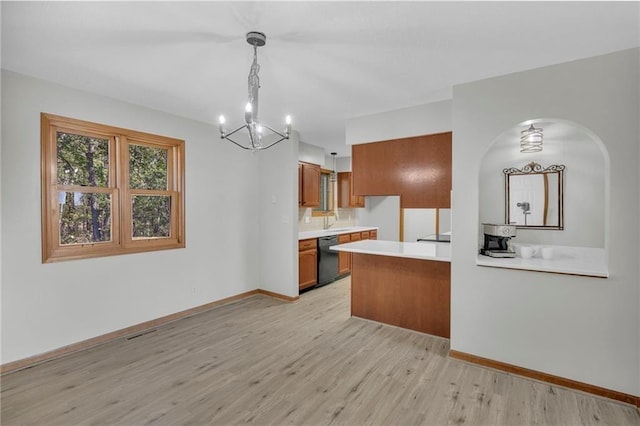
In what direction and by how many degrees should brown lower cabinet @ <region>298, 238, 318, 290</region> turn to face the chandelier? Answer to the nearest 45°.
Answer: approximately 45° to its right

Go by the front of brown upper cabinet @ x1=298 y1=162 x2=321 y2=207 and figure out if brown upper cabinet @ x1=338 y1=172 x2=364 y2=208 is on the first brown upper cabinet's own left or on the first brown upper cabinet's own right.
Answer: on the first brown upper cabinet's own left

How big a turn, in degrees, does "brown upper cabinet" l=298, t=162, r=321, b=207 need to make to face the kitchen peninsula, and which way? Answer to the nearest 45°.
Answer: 0° — it already faces it

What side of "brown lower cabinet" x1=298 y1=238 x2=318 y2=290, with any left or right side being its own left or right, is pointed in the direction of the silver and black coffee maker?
front

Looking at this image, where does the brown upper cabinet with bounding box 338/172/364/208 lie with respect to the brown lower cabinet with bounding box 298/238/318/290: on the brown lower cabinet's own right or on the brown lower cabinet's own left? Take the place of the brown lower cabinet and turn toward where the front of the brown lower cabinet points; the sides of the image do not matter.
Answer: on the brown lower cabinet's own left

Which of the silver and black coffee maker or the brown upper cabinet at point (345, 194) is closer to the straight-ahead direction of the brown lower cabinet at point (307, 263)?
the silver and black coffee maker

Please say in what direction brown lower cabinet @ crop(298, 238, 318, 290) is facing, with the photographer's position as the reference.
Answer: facing the viewer and to the right of the viewer

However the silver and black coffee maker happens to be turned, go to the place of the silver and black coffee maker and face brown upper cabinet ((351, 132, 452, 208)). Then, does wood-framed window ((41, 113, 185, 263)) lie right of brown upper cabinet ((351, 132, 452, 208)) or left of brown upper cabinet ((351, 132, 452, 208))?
left
